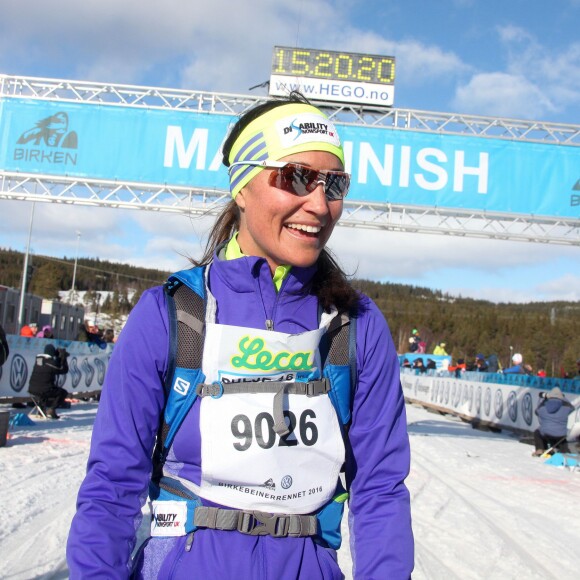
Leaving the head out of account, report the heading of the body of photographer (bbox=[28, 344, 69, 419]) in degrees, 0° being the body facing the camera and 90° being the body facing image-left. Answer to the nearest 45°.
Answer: approximately 225°

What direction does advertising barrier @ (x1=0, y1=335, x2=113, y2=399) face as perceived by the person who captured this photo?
facing the viewer and to the right of the viewer

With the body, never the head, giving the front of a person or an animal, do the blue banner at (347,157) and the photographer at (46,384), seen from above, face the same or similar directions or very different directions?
very different directions

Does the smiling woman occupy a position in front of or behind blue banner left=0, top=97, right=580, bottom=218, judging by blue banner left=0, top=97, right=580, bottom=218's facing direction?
in front

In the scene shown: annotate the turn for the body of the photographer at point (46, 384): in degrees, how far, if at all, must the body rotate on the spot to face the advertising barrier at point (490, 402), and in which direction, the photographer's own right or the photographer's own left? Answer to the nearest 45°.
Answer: approximately 45° to the photographer's own right

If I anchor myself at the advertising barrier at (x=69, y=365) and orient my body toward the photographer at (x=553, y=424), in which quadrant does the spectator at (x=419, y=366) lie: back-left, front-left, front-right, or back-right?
front-left

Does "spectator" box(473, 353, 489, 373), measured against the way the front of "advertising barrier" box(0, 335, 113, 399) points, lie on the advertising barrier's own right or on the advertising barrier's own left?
on the advertising barrier's own left

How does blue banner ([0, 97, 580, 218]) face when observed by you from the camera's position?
facing the viewer

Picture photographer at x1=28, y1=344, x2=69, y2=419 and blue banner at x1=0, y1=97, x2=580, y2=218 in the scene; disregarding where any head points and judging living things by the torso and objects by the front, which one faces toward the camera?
the blue banner

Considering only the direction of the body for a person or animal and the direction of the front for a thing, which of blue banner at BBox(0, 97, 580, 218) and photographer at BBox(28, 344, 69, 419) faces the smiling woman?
the blue banner

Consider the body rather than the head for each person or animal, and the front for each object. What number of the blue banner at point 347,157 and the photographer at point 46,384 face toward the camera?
1
